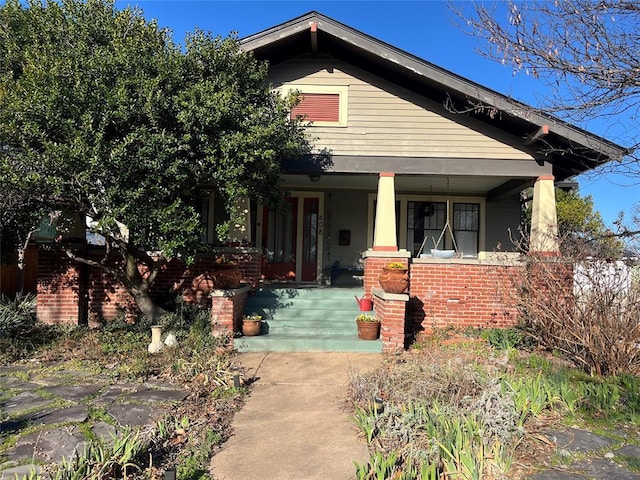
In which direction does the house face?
toward the camera

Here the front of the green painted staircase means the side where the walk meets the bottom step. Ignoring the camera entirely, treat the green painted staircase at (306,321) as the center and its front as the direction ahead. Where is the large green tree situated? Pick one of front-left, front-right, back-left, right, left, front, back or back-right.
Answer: front-right

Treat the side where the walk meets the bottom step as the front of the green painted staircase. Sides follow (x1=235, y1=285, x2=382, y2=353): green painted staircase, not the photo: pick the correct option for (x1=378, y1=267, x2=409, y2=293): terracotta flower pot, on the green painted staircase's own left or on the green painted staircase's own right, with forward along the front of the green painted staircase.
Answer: on the green painted staircase's own left

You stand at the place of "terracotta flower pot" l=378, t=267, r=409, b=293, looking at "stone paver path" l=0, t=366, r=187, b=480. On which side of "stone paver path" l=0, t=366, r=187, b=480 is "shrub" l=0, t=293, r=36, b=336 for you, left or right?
right

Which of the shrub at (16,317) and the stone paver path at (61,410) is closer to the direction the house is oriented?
the stone paver path

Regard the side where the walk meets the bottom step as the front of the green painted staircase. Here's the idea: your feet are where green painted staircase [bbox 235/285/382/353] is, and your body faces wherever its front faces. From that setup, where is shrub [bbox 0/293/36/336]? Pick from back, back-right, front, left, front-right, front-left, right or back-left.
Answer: right

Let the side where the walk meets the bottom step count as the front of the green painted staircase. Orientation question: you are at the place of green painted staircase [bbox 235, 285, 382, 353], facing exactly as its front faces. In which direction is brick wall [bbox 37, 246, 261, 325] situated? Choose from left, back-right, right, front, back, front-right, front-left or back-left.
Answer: right

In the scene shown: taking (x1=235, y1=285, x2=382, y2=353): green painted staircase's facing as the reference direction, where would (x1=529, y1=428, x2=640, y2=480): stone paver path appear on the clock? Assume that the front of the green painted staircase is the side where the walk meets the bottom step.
The stone paver path is roughly at 11 o'clock from the green painted staircase.

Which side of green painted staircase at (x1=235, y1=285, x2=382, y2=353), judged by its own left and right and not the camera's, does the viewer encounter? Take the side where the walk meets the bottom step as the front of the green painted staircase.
front

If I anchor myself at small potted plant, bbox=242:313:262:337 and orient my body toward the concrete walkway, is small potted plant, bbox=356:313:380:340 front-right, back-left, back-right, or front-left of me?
front-left

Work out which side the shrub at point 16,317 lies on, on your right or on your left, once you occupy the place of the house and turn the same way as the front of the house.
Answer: on your right

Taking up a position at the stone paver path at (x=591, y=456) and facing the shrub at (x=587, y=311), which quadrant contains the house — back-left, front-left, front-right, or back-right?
front-left

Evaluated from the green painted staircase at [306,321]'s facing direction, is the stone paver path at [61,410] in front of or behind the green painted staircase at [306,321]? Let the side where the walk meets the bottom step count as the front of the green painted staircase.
in front
